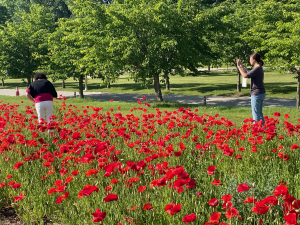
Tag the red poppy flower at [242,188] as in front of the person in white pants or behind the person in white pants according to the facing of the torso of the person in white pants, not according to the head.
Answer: behind

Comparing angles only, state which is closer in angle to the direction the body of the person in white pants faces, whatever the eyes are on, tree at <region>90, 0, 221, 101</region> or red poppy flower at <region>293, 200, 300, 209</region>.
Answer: the tree

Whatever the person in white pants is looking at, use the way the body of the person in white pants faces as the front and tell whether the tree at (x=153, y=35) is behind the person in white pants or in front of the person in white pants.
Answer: in front

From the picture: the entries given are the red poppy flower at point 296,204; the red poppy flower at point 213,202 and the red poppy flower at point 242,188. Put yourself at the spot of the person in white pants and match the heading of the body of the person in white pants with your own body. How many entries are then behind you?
3

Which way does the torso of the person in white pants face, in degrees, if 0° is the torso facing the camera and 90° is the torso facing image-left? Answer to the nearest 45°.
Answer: approximately 180°

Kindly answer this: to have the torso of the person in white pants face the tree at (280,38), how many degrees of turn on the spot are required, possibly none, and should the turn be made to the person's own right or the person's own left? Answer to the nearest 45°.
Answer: approximately 45° to the person's own right

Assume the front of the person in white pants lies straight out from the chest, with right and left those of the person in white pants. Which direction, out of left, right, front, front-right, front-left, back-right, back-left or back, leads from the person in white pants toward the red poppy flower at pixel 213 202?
back

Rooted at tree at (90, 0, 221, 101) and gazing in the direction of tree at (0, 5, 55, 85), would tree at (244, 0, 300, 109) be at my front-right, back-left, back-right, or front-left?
back-right

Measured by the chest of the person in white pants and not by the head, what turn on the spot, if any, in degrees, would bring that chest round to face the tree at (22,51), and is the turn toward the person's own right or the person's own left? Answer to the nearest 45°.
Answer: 0° — they already face it
